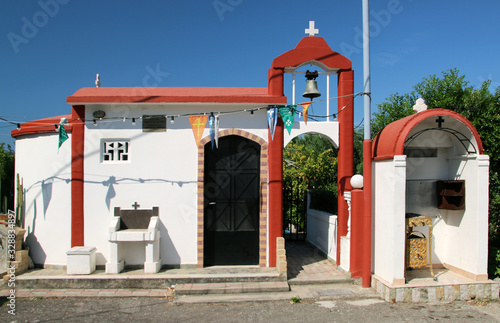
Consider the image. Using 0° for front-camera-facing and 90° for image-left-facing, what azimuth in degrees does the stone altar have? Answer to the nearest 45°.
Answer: approximately 0°

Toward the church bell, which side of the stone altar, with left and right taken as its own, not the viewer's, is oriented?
left

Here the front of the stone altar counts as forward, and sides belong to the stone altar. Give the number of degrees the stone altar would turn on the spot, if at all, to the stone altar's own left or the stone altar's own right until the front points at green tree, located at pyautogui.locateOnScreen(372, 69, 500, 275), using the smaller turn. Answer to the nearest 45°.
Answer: approximately 90° to the stone altar's own left

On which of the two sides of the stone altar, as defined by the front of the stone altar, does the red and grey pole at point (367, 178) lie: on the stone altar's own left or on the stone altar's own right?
on the stone altar's own left

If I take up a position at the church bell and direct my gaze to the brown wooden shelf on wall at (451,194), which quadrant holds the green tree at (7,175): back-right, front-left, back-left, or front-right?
back-left

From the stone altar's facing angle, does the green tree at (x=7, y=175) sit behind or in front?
behind
